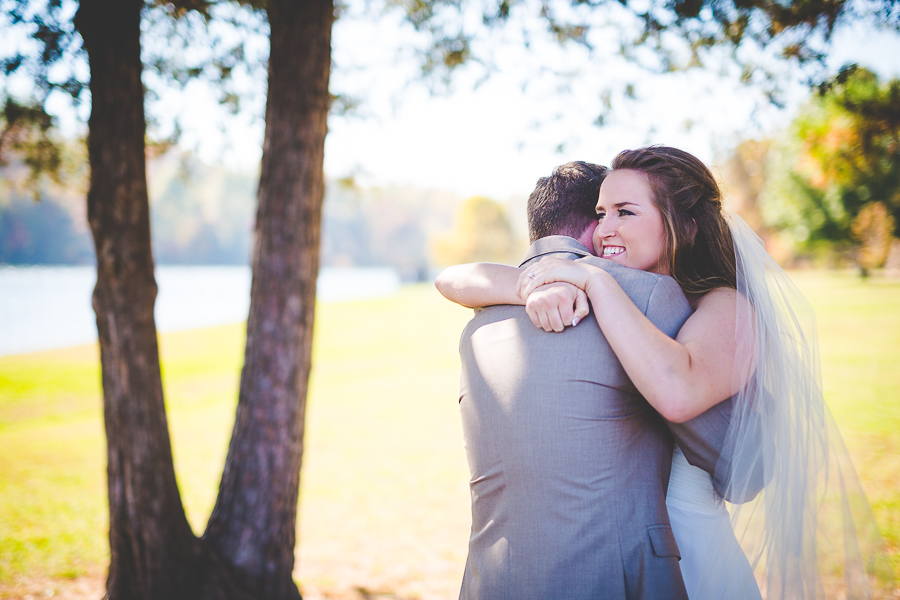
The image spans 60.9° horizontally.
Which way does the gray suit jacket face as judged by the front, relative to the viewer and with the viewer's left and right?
facing away from the viewer and to the right of the viewer

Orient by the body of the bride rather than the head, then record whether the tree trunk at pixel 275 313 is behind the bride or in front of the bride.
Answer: in front

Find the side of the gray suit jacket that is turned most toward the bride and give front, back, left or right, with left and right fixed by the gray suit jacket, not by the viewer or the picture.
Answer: front

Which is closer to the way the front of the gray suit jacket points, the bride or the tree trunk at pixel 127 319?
the bride

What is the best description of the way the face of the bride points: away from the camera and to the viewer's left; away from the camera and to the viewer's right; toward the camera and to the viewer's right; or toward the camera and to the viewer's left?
toward the camera and to the viewer's left

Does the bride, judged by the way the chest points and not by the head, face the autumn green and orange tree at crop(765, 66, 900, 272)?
no

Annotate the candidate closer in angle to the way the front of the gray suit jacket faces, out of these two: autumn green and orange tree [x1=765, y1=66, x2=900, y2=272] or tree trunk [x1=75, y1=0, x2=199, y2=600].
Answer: the autumn green and orange tree

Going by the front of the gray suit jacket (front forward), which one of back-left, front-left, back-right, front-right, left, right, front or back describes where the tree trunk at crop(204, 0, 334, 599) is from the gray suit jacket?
left

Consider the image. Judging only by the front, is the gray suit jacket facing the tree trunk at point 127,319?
no

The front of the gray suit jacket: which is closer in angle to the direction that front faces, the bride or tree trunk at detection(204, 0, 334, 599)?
the bride
